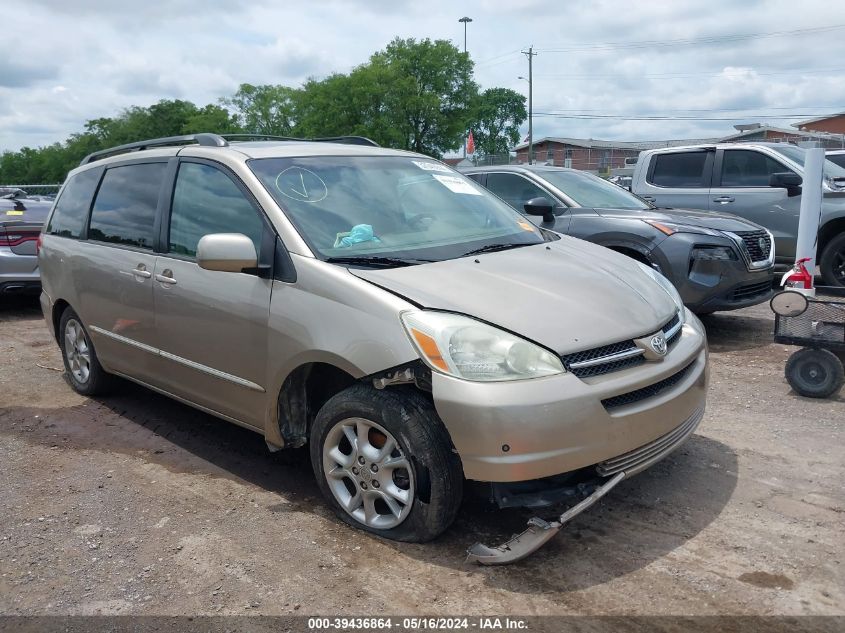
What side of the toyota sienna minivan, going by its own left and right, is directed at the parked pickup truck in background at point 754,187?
left

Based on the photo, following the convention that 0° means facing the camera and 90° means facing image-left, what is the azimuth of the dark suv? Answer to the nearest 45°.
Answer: approximately 315°

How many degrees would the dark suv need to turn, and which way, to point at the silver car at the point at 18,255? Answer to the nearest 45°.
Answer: approximately 135° to its right

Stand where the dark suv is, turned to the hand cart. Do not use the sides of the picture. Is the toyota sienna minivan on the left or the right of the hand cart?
right

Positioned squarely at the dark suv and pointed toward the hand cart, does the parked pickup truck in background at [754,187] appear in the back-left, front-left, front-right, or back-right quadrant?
back-left

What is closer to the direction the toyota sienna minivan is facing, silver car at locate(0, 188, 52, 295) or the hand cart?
the hand cart

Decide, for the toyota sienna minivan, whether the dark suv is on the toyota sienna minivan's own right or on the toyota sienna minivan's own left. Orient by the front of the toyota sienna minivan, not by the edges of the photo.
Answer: on the toyota sienna minivan's own left

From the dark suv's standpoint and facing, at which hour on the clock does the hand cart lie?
The hand cart is roughly at 1 o'clock from the dark suv.

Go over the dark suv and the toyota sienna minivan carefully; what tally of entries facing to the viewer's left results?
0

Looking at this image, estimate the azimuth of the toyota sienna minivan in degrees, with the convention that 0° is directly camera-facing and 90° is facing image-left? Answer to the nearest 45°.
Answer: approximately 315°

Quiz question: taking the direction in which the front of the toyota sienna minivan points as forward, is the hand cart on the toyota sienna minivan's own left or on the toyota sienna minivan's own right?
on the toyota sienna minivan's own left

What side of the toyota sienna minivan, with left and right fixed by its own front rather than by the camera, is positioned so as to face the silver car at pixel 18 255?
back
